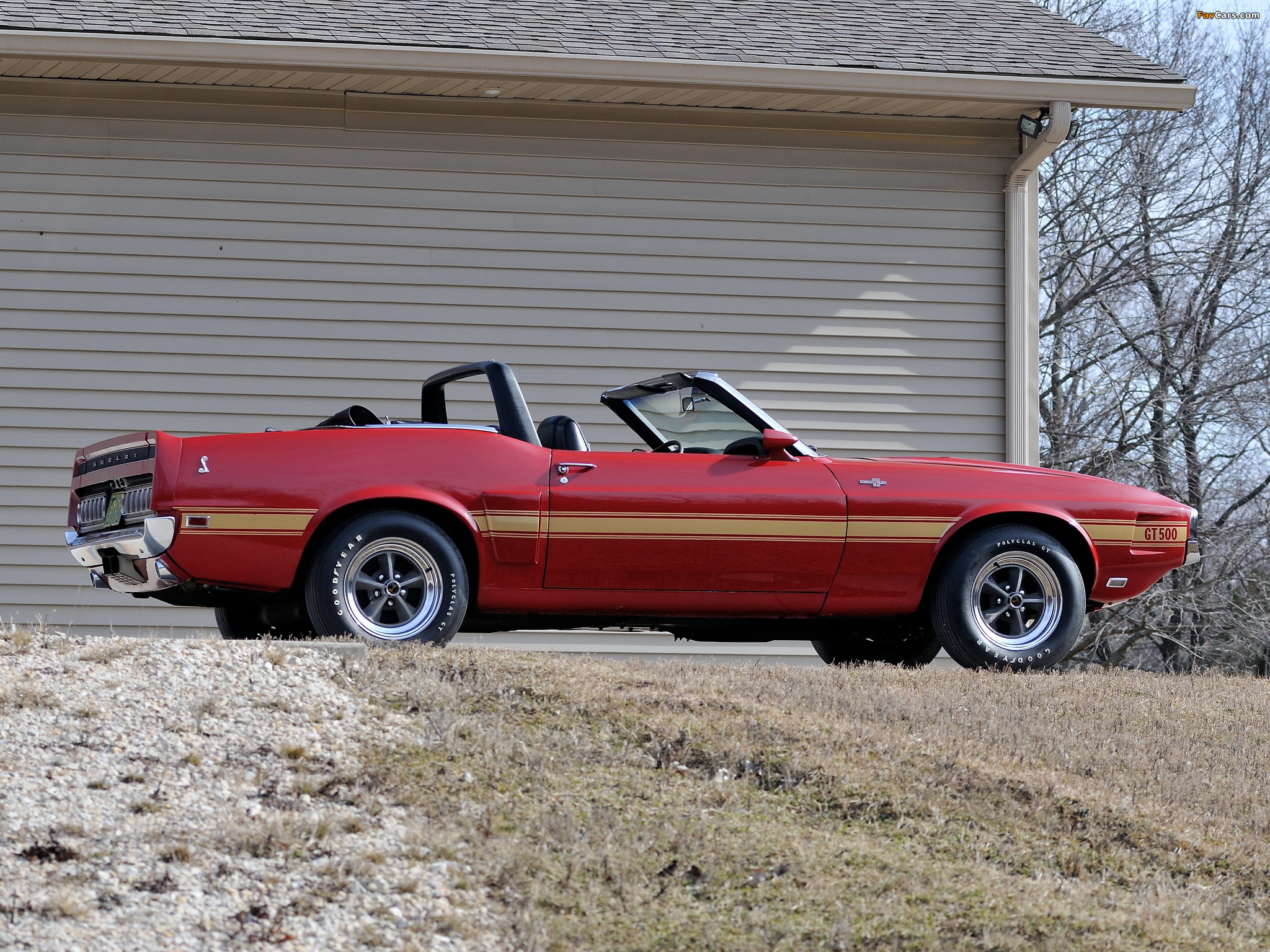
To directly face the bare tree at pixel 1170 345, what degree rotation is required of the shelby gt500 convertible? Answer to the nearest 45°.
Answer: approximately 45° to its left

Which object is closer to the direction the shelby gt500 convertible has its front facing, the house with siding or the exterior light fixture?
the exterior light fixture

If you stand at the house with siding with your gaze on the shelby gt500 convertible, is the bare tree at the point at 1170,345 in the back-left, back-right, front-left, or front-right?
back-left

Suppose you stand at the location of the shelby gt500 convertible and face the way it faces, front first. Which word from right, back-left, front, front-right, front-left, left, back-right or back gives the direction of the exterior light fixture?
front-left

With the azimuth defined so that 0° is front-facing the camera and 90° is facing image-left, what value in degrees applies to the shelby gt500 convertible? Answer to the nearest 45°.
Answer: approximately 270°
